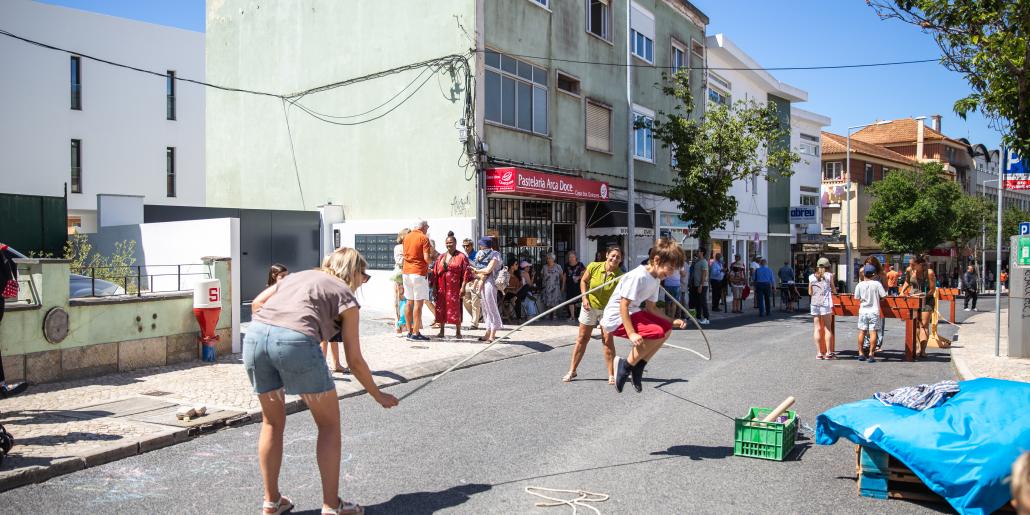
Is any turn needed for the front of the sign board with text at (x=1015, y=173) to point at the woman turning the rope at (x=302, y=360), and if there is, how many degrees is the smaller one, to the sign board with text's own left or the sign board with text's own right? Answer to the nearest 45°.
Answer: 0° — it already faces them

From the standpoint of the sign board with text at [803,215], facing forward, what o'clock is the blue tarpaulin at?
The blue tarpaulin is roughly at 12 o'clock from the sign board with text.

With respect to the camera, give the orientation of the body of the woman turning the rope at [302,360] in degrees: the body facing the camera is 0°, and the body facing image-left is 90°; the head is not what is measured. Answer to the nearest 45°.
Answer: approximately 225°
